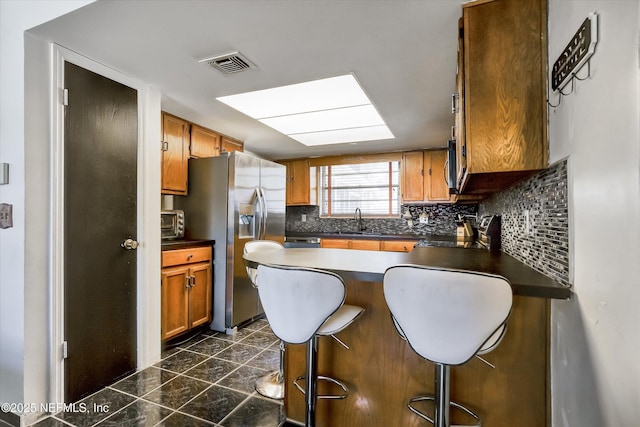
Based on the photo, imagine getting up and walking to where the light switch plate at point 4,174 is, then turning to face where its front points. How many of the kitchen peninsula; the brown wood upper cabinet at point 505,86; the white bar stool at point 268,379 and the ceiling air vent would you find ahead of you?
4

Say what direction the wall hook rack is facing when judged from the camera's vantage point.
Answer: facing the viewer and to the left of the viewer

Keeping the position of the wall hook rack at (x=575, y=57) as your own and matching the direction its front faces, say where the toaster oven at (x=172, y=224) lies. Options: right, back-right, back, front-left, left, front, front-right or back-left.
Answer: front-right

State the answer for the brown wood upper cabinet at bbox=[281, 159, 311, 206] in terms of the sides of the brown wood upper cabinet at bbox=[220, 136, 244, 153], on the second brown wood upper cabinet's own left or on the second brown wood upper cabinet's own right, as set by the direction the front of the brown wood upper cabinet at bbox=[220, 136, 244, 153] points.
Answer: on the second brown wood upper cabinet's own left

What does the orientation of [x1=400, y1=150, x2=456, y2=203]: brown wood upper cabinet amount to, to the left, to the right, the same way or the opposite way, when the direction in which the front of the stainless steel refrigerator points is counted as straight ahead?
to the right

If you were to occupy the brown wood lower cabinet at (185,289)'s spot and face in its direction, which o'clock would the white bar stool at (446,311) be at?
The white bar stool is roughly at 1 o'clock from the brown wood lower cabinet.

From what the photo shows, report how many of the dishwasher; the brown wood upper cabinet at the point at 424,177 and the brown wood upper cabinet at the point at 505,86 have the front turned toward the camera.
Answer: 2

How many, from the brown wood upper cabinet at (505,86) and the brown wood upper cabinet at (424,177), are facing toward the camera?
1

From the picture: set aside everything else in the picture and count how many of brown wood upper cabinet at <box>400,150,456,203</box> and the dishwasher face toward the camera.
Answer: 2

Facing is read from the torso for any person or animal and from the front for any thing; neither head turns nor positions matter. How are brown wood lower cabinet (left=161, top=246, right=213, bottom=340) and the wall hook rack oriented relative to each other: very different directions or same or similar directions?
very different directions

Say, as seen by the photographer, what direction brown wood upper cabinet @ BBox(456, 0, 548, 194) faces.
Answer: facing to the left of the viewer

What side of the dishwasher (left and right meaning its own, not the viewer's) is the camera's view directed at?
front

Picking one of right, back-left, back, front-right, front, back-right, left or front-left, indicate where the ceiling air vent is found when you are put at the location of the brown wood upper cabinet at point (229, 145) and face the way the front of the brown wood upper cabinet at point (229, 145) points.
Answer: front-right

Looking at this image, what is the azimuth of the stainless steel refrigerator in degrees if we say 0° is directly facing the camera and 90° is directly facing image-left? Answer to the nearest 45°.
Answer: approximately 315°

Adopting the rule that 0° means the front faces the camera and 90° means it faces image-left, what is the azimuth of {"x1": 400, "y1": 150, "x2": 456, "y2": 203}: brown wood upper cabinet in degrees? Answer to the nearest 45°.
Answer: approximately 0°
